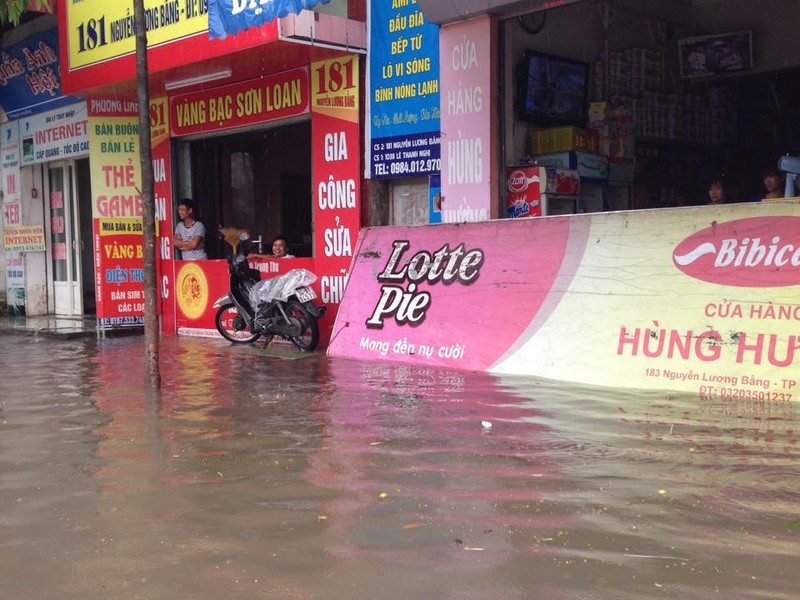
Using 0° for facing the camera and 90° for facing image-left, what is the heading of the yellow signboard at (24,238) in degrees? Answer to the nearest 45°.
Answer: approximately 0°

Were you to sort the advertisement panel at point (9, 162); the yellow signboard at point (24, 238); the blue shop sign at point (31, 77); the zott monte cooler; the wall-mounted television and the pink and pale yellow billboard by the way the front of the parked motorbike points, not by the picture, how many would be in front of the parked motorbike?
3

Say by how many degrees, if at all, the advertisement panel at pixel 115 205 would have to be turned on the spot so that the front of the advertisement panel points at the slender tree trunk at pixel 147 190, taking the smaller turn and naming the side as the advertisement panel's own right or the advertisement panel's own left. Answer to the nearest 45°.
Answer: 0° — it already faces it

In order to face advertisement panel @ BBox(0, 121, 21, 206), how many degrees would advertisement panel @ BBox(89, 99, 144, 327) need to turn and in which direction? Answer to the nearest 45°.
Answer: approximately 135° to its right

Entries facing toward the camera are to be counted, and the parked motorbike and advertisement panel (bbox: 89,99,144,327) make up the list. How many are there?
1

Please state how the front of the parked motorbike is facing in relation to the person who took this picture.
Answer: facing away from the viewer and to the left of the viewer

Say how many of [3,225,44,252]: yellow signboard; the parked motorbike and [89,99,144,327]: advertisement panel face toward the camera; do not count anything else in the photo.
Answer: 2

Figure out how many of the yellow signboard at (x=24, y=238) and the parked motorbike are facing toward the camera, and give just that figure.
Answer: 1
